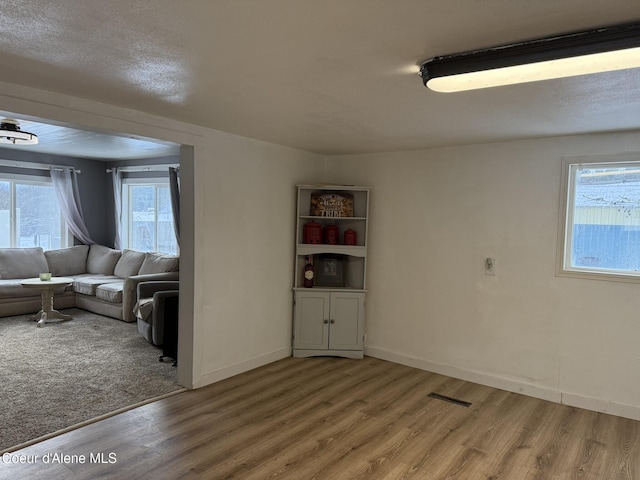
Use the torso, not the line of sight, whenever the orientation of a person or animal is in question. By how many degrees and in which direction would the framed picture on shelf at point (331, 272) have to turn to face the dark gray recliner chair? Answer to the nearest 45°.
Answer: approximately 90° to its right

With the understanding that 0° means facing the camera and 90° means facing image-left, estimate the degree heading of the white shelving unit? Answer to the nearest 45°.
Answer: approximately 0°

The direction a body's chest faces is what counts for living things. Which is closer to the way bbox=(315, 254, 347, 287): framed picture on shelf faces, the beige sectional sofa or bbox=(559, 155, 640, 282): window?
the window

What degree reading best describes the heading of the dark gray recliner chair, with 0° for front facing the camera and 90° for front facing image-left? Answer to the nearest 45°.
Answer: approximately 45°

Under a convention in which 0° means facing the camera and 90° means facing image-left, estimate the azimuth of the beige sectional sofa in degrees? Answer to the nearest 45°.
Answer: approximately 0°

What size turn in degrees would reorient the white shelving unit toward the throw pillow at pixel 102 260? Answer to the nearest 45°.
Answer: approximately 135° to its right

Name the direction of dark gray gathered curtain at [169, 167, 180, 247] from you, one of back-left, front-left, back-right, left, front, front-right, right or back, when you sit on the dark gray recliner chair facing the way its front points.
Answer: back-right
